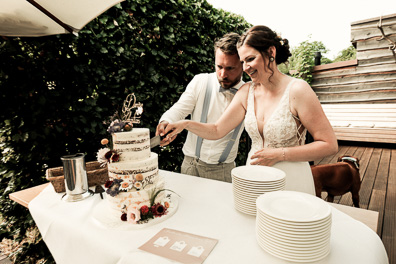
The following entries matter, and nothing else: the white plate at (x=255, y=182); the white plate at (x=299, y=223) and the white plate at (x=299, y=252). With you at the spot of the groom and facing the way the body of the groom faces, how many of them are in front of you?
3

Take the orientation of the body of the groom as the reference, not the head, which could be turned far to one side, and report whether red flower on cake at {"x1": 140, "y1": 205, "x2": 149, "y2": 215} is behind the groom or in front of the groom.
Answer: in front

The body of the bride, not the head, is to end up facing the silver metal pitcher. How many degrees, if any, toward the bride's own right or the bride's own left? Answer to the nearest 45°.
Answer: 0° — they already face it

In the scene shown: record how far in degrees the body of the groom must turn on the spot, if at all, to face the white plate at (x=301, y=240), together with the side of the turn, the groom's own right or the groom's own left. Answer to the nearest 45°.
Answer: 0° — they already face it

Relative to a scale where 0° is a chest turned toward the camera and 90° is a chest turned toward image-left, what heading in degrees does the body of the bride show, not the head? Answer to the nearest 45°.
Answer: approximately 45°

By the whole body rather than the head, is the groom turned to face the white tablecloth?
yes

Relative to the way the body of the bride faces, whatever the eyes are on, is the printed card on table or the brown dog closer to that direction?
the printed card on table

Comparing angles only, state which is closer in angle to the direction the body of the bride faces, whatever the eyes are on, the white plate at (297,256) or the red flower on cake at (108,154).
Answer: the red flower on cake

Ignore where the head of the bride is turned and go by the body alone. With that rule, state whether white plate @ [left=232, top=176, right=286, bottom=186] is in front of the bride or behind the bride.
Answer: in front

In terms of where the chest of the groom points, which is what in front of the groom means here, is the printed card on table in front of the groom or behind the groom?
in front

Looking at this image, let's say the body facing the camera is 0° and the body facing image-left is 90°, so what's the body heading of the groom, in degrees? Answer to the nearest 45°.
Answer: approximately 0°

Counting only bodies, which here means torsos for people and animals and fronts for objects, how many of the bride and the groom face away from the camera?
0

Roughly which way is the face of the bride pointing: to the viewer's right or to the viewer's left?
to the viewer's left

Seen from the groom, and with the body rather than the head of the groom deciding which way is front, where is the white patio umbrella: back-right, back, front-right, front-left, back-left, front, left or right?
front-right
